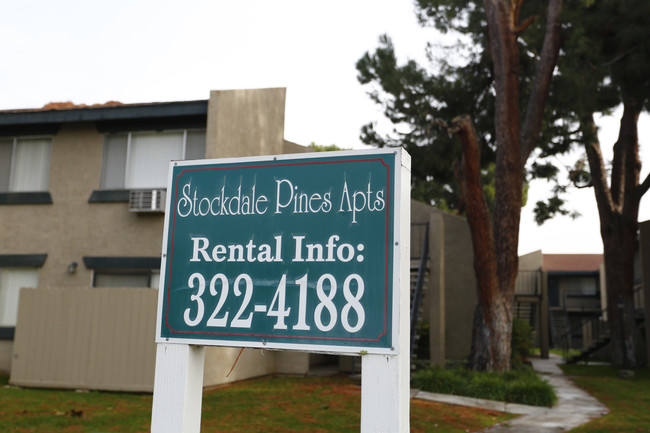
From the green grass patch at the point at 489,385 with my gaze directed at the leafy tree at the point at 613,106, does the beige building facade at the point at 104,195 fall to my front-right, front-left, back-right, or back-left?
back-left

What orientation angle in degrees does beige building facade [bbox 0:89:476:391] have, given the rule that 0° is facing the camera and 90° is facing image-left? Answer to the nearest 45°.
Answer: approximately 0°

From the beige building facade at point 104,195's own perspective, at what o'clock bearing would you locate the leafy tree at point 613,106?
The leafy tree is roughly at 9 o'clock from the beige building facade.

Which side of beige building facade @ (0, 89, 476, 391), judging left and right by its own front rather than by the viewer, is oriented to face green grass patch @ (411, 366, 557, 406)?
left

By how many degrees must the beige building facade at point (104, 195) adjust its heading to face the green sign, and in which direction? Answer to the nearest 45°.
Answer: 0° — it already faces it

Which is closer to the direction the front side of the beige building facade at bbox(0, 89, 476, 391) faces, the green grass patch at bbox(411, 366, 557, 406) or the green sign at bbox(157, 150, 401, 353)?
the green sign

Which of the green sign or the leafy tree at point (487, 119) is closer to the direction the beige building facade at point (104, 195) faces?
the green sign

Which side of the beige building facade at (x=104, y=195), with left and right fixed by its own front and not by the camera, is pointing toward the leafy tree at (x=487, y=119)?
left
